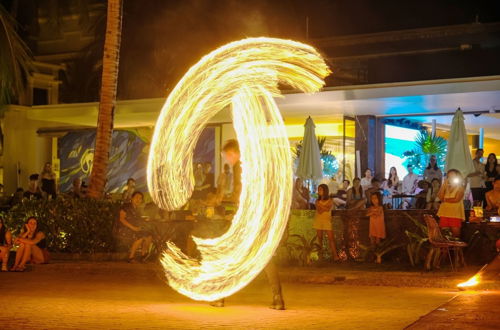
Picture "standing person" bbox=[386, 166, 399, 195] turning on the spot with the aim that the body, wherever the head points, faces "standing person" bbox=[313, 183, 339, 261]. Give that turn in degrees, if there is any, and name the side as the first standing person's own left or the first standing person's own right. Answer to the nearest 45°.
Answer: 0° — they already face them

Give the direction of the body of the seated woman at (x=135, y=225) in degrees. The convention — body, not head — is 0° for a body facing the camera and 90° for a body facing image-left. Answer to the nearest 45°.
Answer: approximately 315°

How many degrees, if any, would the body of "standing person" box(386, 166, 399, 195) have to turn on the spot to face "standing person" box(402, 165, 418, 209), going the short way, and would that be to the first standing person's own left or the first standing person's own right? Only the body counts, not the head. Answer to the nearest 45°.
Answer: approximately 45° to the first standing person's own left

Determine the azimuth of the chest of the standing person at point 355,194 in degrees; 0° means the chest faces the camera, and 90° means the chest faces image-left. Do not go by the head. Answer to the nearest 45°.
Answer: approximately 0°

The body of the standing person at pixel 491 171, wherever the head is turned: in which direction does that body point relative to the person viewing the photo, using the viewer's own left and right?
facing the viewer

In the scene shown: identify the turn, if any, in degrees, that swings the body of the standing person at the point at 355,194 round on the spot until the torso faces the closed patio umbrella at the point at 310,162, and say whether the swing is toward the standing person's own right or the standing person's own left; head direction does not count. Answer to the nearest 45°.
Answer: approximately 135° to the standing person's own right

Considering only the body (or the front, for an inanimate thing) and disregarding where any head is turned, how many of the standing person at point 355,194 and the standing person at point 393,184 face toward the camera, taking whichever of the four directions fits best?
2

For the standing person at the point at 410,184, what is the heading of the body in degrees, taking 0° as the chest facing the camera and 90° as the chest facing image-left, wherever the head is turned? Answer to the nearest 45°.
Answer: approximately 0°

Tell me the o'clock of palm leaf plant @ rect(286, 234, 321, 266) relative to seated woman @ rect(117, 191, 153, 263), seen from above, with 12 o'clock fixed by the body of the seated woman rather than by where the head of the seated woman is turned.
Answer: The palm leaf plant is roughly at 11 o'clock from the seated woman.

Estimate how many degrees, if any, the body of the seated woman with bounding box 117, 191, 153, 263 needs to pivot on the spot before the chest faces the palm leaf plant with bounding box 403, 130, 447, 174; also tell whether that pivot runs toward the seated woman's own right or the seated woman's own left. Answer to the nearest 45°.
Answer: approximately 90° to the seated woman's own left
